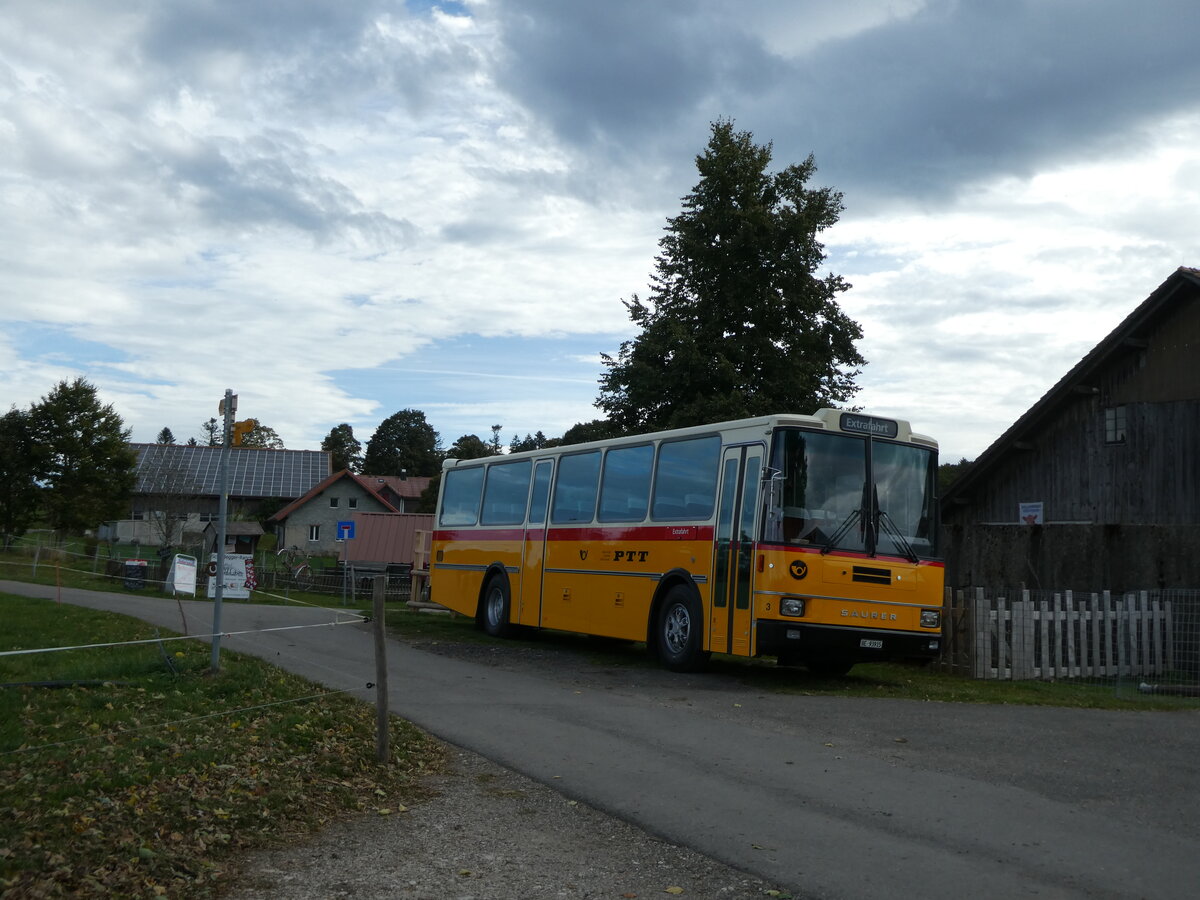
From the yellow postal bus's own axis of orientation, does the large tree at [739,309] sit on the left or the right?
on its left

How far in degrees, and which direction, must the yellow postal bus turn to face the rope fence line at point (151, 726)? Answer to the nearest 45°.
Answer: approximately 90° to its right

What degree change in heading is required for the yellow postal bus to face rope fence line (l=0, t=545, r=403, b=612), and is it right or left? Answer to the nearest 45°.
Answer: approximately 180°

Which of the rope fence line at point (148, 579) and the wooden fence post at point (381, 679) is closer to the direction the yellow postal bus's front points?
the wooden fence post

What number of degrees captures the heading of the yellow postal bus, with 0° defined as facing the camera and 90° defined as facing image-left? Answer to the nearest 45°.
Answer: approximately 315°

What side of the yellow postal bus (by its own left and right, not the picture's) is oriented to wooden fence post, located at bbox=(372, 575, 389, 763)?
right

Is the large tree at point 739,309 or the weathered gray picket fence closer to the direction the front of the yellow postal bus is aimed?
the weathered gray picket fence
